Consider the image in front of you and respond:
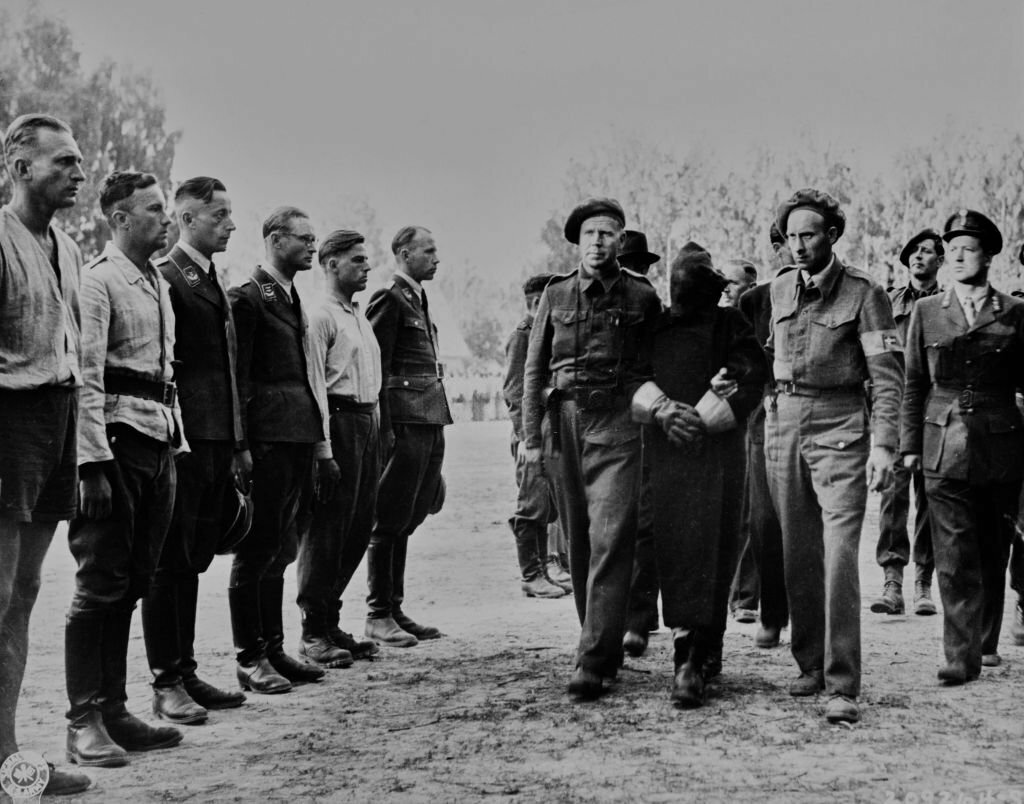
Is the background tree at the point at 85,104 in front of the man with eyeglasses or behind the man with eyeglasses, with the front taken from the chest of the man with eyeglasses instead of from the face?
behind

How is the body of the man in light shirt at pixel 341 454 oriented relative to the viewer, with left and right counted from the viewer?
facing the viewer and to the right of the viewer

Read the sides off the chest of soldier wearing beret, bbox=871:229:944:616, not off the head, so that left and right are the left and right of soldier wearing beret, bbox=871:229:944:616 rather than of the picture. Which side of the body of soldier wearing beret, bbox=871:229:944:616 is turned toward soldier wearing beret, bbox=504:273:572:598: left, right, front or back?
right

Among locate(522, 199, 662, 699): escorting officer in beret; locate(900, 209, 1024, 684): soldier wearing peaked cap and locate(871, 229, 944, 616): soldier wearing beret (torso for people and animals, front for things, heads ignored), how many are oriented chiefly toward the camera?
3

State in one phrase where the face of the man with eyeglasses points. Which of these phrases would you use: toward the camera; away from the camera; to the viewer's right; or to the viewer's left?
to the viewer's right

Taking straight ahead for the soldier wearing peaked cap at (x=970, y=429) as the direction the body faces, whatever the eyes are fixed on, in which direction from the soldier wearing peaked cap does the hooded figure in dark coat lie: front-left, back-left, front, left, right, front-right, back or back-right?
front-right

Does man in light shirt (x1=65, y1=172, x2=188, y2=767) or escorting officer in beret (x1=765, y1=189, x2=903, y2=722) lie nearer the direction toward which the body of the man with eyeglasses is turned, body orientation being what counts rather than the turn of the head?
the escorting officer in beret

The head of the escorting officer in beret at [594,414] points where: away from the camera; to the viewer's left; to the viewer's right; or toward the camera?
toward the camera

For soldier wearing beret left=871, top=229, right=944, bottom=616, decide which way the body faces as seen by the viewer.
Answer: toward the camera

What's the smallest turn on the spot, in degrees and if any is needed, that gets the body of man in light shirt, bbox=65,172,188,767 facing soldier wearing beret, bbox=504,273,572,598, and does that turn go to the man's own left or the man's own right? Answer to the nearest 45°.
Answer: approximately 90° to the man's own left

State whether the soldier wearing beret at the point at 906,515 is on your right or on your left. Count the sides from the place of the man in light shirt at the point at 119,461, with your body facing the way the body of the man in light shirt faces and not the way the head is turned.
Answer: on your left

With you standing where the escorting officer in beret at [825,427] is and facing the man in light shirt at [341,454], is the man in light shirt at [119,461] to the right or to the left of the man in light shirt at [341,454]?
left

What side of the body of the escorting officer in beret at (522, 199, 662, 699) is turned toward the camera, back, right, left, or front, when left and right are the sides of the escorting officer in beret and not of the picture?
front

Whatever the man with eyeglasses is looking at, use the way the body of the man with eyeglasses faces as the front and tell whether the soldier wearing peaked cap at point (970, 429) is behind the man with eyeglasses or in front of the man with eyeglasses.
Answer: in front

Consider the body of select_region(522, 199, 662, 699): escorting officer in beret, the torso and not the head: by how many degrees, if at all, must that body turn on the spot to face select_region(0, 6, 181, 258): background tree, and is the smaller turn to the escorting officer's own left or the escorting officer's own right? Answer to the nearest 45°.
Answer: approximately 135° to the escorting officer's own right

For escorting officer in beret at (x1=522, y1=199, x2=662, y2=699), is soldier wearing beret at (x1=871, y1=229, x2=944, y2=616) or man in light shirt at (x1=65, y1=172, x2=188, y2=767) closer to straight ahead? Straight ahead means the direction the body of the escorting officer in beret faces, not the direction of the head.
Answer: the man in light shirt
